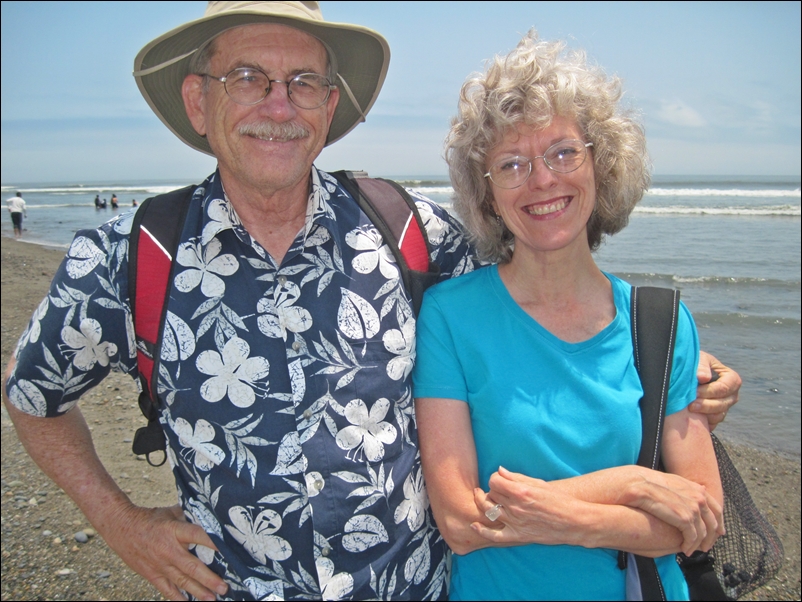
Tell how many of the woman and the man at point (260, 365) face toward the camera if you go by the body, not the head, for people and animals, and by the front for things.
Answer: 2

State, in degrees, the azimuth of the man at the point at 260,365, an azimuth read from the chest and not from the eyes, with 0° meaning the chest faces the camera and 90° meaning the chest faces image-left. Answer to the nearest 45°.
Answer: approximately 0°

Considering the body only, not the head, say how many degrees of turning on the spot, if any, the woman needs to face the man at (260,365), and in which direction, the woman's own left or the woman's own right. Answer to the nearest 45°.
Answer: approximately 90° to the woman's own right

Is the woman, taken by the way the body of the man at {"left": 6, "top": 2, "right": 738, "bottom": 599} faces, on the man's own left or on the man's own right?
on the man's own left
